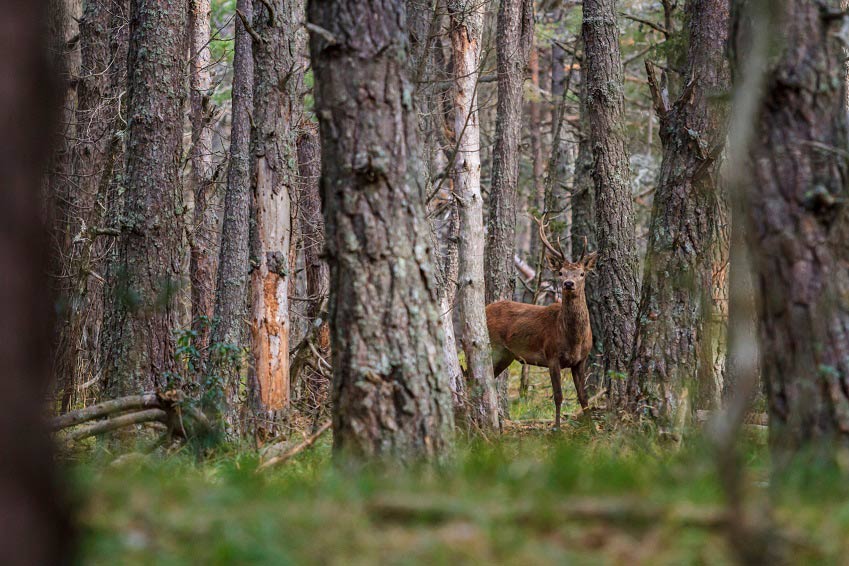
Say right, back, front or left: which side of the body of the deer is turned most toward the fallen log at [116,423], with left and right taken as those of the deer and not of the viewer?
right

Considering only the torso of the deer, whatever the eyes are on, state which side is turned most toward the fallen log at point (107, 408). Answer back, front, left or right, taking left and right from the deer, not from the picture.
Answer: right

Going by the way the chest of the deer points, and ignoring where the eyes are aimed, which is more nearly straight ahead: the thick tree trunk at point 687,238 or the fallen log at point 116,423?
the thick tree trunk

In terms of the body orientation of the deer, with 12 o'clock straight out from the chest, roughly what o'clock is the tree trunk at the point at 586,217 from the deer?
The tree trunk is roughly at 8 o'clock from the deer.

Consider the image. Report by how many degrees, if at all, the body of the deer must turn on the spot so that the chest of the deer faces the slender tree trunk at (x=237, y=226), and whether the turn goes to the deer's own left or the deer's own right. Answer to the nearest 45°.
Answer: approximately 135° to the deer's own right

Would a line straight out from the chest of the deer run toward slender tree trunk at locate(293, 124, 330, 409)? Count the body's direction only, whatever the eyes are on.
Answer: no

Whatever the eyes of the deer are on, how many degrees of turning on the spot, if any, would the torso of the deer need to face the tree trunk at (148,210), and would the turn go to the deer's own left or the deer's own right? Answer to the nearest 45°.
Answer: approximately 90° to the deer's own right

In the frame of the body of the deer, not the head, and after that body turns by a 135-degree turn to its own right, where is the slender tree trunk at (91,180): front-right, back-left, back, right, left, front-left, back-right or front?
front

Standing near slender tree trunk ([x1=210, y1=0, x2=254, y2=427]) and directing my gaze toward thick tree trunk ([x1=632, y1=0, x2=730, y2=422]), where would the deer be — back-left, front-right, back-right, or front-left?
front-left

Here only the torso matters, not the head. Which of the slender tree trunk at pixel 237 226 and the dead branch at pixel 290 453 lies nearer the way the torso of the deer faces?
the dead branch

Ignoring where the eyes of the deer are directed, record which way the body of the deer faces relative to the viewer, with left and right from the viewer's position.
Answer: facing the viewer and to the right of the viewer
